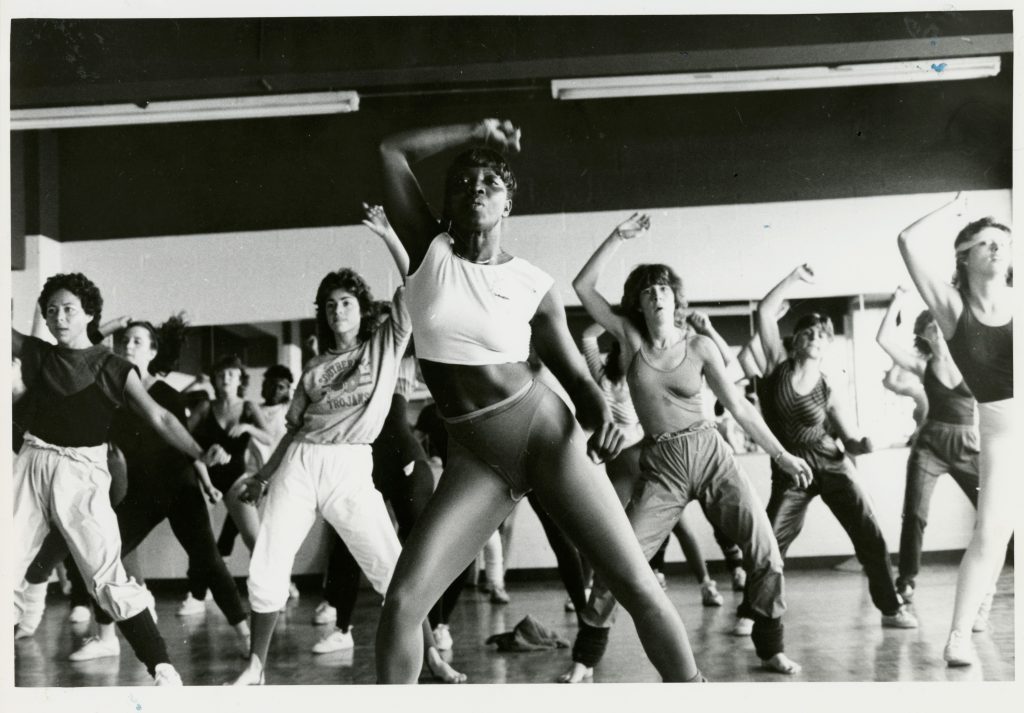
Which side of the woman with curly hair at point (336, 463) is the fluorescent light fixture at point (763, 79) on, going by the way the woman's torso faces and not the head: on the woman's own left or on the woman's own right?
on the woman's own left

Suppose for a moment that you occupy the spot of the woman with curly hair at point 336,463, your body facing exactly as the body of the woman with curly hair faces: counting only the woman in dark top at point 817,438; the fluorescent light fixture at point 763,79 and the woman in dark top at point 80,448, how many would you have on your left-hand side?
2

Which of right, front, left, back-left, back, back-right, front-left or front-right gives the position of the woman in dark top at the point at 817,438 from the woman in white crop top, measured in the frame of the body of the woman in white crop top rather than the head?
back-left

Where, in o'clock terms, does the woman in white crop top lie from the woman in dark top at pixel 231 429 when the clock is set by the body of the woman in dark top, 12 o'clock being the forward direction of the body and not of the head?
The woman in white crop top is roughly at 11 o'clock from the woman in dark top.

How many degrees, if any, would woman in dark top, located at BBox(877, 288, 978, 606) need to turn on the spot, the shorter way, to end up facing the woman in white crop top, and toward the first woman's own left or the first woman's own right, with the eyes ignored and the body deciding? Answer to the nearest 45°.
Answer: approximately 90° to the first woman's own right

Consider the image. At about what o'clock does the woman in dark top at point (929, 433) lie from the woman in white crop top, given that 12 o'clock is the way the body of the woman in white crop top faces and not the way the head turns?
The woman in dark top is roughly at 8 o'clock from the woman in white crop top.

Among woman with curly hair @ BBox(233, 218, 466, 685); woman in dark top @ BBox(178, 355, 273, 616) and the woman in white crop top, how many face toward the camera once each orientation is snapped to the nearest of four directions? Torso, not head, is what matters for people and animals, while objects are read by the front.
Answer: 3

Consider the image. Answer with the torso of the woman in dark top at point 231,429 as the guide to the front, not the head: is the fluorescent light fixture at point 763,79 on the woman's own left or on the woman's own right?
on the woman's own left

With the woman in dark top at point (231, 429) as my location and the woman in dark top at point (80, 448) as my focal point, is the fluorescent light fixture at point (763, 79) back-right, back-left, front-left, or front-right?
back-left
